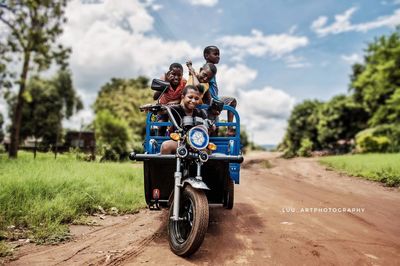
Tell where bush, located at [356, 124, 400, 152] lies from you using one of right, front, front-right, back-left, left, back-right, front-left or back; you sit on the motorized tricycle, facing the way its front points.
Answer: back-left

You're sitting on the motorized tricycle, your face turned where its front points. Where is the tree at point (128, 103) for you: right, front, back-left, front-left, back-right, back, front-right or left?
back

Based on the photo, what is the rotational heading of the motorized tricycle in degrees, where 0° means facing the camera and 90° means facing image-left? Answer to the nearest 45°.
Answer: approximately 0°

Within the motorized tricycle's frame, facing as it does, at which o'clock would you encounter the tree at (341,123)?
The tree is roughly at 7 o'clock from the motorized tricycle.

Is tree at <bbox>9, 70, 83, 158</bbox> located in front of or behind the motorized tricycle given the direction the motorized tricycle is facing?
behind

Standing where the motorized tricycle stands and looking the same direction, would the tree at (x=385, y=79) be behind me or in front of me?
behind
